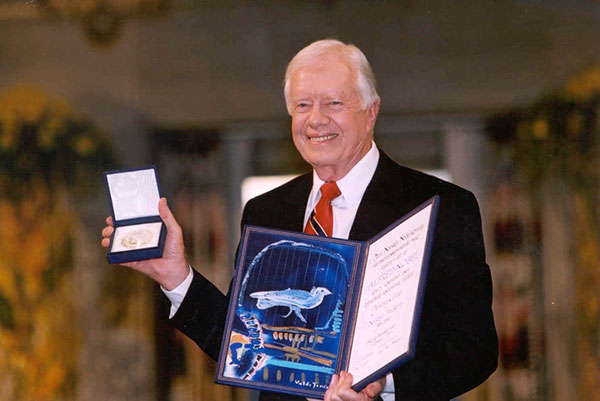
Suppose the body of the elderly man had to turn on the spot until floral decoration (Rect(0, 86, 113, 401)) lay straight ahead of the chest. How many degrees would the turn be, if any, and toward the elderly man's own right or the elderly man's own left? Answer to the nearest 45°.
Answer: approximately 90° to the elderly man's own right

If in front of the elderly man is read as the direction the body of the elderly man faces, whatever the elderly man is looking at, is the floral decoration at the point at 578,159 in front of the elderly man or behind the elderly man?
behind

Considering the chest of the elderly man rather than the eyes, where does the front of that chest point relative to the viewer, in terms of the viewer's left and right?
facing the viewer and to the left of the viewer
